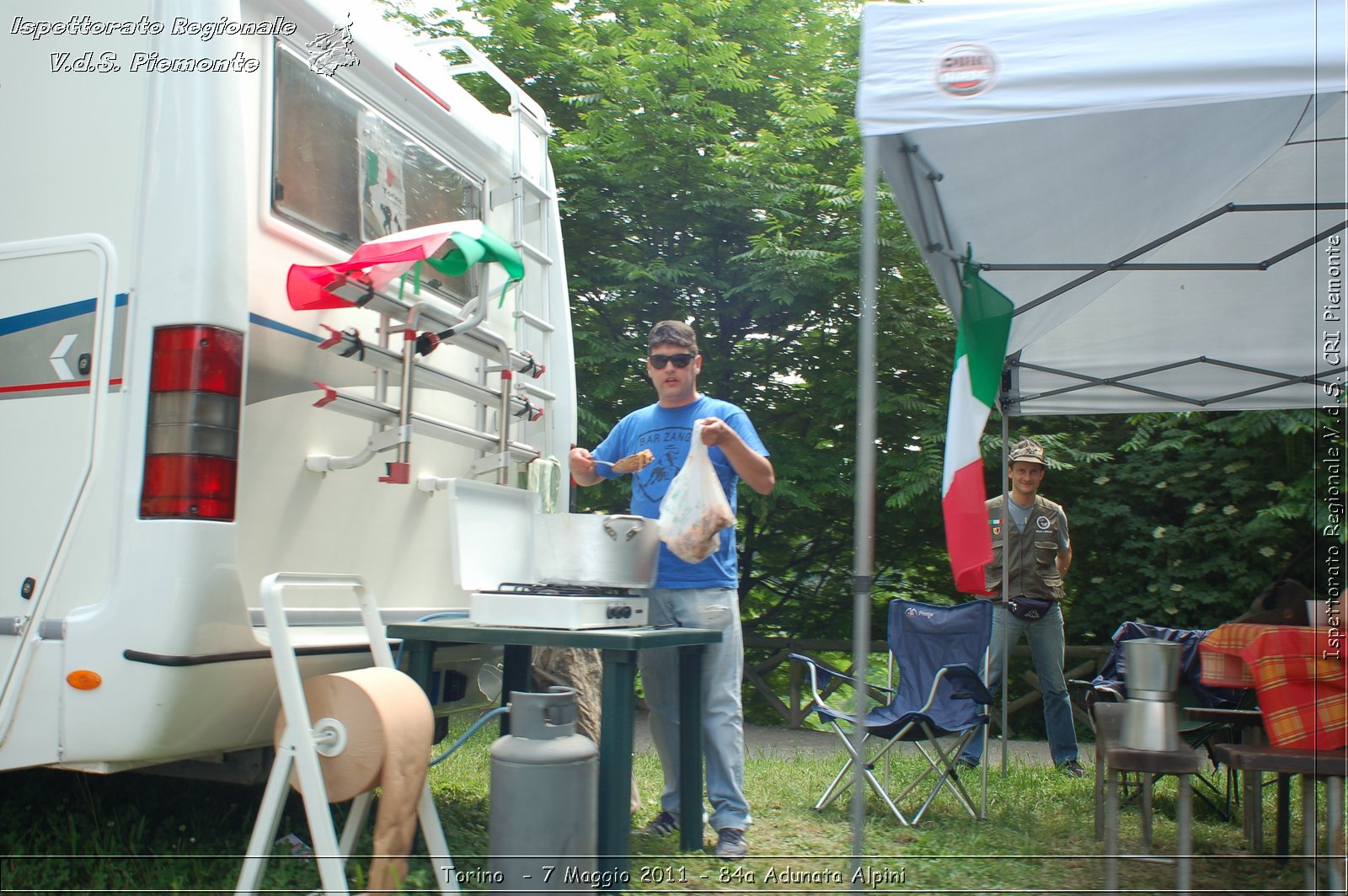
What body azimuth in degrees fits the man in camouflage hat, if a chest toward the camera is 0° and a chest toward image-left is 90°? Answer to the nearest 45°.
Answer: approximately 0°

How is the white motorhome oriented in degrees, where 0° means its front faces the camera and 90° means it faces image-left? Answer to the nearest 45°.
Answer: approximately 135°

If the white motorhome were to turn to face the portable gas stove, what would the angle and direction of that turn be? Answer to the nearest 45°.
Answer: approximately 135° to its right

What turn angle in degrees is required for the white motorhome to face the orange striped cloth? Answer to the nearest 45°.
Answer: approximately 135° to its right
